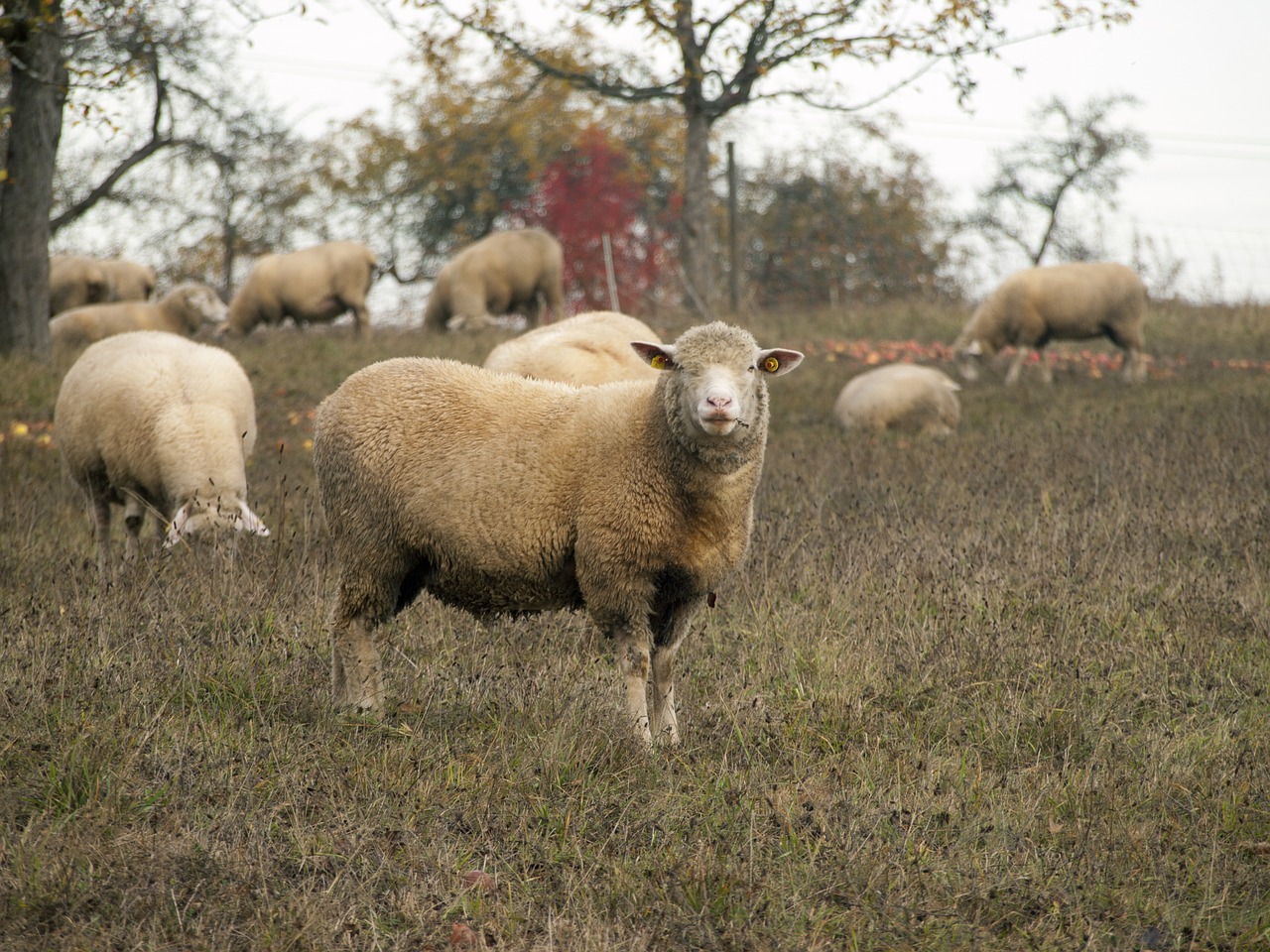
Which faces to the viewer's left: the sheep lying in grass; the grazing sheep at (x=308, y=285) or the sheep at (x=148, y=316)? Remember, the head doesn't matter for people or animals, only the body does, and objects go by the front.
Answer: the grazing sheep

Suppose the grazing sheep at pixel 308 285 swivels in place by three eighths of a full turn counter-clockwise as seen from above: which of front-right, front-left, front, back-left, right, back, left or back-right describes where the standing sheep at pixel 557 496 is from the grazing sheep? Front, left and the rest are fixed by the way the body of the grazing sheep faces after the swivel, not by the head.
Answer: front-right

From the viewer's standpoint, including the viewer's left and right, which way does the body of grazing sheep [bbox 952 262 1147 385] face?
facing to the left of the viewer

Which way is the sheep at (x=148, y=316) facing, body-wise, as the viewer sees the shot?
to the viewer's right

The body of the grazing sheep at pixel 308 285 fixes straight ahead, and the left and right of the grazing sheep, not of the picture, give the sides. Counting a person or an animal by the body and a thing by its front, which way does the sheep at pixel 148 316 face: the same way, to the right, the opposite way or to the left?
the opposite way

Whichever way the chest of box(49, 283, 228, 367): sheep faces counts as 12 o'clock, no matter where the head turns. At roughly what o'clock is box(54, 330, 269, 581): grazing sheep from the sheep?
The grazing sheep is roughly at 3 o'clock from the sheep.

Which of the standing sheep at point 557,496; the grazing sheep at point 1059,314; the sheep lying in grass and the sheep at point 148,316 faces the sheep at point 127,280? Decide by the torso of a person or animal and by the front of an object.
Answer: the grazing sheep
